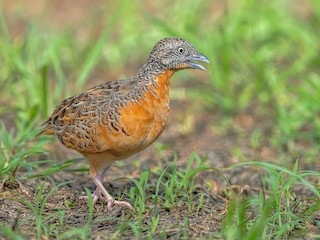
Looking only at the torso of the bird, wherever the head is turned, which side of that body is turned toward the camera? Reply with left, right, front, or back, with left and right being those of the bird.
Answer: right
